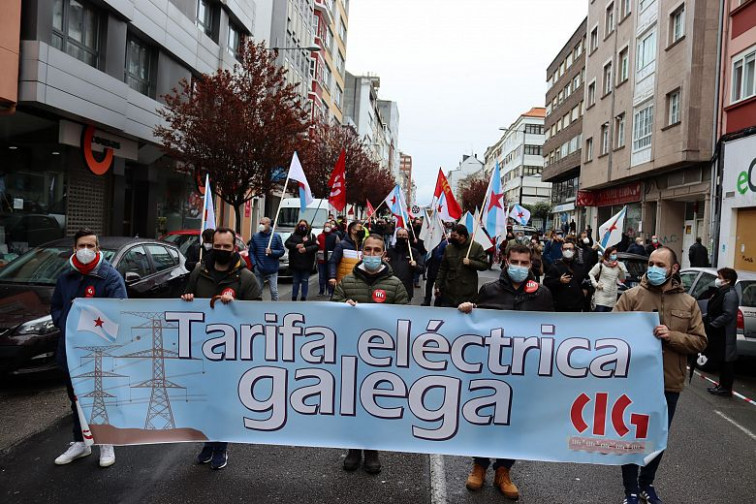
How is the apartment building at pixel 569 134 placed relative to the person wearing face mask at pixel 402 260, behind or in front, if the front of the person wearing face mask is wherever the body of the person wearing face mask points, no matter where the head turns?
behind

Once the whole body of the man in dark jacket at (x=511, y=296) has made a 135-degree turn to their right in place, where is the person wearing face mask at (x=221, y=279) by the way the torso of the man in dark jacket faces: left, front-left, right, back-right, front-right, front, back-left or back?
front-left

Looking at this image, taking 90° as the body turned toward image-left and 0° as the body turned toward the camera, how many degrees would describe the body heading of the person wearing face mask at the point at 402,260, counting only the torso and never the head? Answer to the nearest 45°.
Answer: approximately 0°

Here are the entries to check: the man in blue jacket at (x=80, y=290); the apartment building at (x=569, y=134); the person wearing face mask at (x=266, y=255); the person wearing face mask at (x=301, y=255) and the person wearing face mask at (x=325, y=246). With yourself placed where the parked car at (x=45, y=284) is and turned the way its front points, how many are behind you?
4

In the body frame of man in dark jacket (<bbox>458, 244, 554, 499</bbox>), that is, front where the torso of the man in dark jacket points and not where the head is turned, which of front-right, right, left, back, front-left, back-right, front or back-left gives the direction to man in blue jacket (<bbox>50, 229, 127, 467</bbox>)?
right

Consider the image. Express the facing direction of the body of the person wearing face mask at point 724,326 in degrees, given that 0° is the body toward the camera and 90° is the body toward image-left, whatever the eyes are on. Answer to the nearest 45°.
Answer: approximately 90°

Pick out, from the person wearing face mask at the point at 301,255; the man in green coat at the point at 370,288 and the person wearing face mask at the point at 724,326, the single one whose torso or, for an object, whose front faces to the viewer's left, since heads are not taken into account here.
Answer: the person wearing face mask at the point at 724,326

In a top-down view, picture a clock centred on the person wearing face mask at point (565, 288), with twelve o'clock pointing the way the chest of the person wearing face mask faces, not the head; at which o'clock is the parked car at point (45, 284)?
The parked car is roughly at 2 o'clock from the person wearing face mask.
